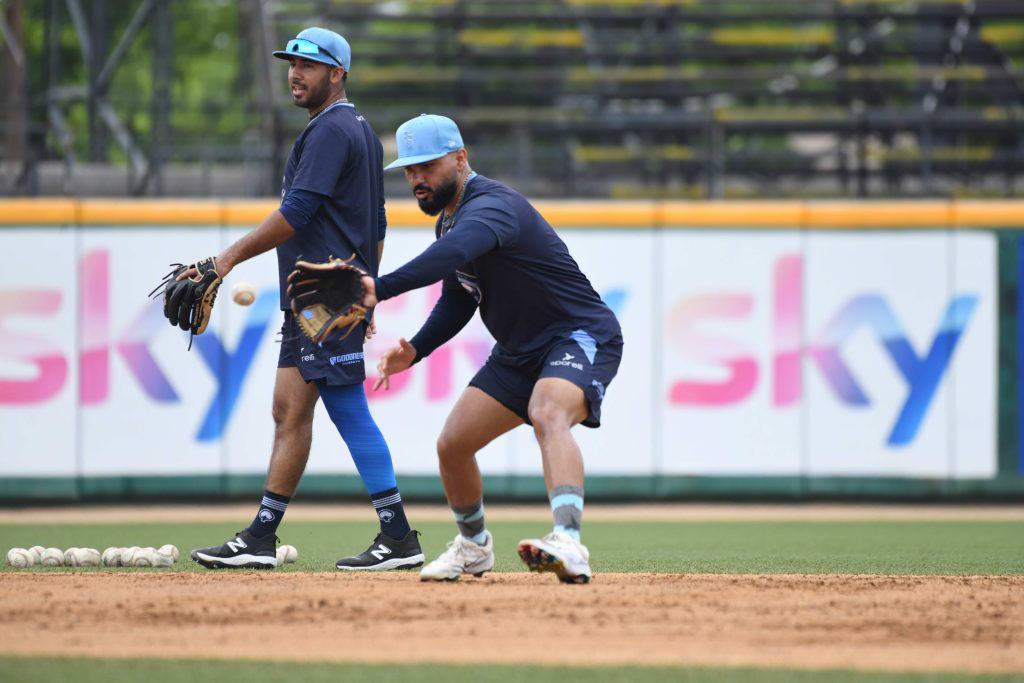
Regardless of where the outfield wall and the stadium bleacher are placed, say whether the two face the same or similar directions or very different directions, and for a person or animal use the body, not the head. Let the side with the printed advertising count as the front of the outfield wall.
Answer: same or similar directions

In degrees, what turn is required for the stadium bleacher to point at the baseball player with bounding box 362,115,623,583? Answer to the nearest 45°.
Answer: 0° — it already faces them

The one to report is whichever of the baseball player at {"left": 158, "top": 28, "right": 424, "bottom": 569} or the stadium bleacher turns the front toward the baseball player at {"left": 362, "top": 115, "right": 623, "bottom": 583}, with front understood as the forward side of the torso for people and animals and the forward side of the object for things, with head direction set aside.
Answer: the stadium bleacher

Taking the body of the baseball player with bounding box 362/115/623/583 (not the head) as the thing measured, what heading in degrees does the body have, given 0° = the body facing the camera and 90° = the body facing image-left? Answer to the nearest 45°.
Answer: approximately 45°

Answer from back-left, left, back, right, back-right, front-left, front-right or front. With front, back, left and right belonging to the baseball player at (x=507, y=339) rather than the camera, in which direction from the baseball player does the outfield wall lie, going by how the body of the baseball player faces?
back-right

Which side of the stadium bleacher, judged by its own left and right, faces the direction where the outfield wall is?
front

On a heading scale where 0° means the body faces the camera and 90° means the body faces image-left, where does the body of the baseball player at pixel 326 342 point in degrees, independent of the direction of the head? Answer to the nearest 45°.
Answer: approximately 90°

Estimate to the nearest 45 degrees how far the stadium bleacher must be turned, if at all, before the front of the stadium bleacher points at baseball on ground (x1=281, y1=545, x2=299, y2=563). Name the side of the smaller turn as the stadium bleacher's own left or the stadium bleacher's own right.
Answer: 0° — it already faces it

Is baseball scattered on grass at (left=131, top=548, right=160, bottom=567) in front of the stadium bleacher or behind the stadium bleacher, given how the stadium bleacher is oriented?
in front

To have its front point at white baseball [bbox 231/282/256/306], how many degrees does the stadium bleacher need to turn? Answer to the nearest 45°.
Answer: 0° — it already faces it

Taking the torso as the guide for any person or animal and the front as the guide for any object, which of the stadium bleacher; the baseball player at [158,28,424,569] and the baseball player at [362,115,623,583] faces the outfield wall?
the stadium bleacher

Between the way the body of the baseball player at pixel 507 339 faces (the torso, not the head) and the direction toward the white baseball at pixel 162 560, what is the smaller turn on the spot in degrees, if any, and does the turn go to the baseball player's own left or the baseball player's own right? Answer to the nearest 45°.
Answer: approximately 90° to the baseball player's own right

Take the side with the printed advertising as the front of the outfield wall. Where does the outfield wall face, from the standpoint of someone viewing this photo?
facing the viewer

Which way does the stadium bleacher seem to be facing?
toward the camera

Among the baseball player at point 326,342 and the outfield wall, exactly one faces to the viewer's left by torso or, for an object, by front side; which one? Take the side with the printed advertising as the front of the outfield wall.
the baseball player

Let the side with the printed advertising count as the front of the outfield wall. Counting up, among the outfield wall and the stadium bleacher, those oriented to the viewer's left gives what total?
0

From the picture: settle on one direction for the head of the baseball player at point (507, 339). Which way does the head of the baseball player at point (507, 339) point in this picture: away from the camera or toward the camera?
toward the camera
